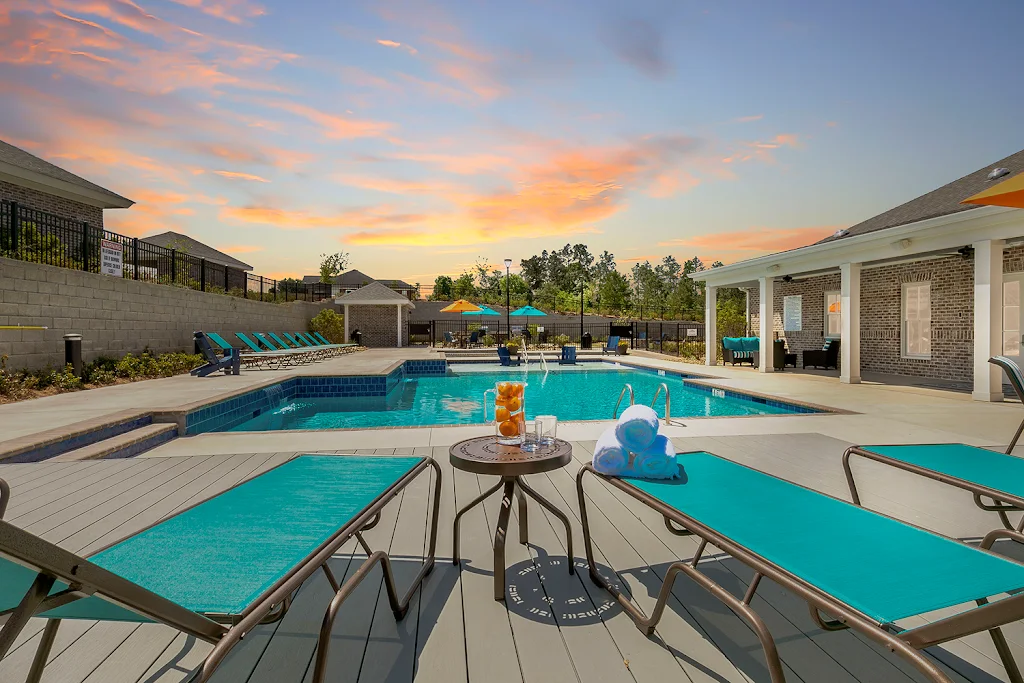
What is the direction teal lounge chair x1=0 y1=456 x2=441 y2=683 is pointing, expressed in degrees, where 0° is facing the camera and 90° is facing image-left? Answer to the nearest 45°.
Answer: approximately 225°

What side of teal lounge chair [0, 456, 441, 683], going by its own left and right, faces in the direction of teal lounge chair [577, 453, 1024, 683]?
right

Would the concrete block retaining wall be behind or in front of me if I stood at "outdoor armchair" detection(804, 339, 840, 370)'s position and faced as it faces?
in front

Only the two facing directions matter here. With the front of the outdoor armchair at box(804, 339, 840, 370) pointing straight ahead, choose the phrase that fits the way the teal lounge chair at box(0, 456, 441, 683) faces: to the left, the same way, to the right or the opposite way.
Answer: to the right

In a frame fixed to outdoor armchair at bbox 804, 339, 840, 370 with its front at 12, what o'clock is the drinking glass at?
The drinking glass is roughly at 9 o'clock from the outdoor armchair.

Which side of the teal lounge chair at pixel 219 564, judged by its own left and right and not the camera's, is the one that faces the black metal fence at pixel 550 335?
front

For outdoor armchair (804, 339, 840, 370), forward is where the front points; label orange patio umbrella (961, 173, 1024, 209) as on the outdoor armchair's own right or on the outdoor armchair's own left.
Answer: on the outdoor armchair's own left

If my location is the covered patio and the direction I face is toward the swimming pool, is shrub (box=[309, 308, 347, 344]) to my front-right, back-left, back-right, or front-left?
front-right

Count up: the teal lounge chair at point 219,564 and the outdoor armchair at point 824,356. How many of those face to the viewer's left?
1

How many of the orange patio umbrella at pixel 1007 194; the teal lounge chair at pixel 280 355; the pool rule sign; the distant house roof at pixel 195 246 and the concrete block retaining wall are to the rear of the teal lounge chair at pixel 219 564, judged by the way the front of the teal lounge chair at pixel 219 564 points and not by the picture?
0

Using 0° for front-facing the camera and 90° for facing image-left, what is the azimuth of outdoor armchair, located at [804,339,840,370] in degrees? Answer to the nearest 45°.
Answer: approximately 90°

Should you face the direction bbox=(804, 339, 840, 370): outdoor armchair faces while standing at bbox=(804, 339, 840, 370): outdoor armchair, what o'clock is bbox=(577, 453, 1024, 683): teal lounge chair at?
The teal lounge chair is roughly at 9 o'clock from the outdoor armchair.

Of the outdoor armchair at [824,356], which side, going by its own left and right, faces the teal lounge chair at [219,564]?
left
